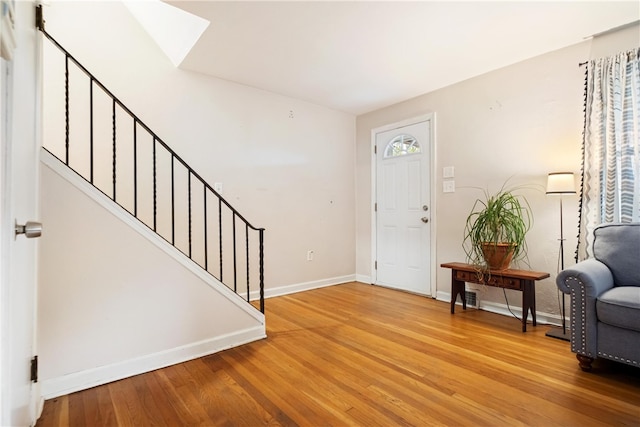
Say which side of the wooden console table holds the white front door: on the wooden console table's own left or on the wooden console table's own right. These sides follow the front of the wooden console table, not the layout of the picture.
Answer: on the wooden console table's own right

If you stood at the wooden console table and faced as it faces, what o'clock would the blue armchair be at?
The blue armchair is roughly at 9 o'clock from the wooden console table.

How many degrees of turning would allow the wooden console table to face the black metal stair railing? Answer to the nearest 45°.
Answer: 0° — it already faces it
